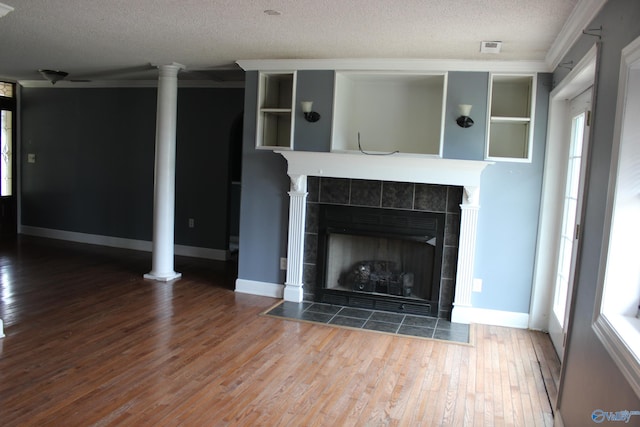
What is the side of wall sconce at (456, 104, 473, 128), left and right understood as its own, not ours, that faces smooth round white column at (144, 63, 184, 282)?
right

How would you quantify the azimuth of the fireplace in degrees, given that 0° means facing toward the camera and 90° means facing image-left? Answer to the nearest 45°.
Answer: approximately 0°

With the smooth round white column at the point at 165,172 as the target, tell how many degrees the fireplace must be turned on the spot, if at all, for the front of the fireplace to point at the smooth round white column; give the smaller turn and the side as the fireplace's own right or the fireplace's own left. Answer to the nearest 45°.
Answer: approximately 90° to the fireplace's own right

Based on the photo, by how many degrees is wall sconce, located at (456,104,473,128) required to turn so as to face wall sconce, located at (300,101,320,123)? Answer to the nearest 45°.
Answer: approximately 90° to its right

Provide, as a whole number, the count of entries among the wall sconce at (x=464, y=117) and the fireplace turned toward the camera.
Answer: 2

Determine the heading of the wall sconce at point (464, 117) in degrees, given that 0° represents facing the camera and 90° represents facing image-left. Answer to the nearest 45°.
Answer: approximately 0°
